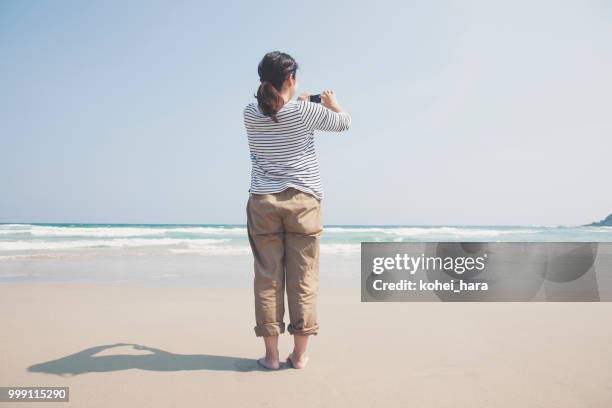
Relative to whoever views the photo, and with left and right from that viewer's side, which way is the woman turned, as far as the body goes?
facing away from the viewer and to the right of the viewer
